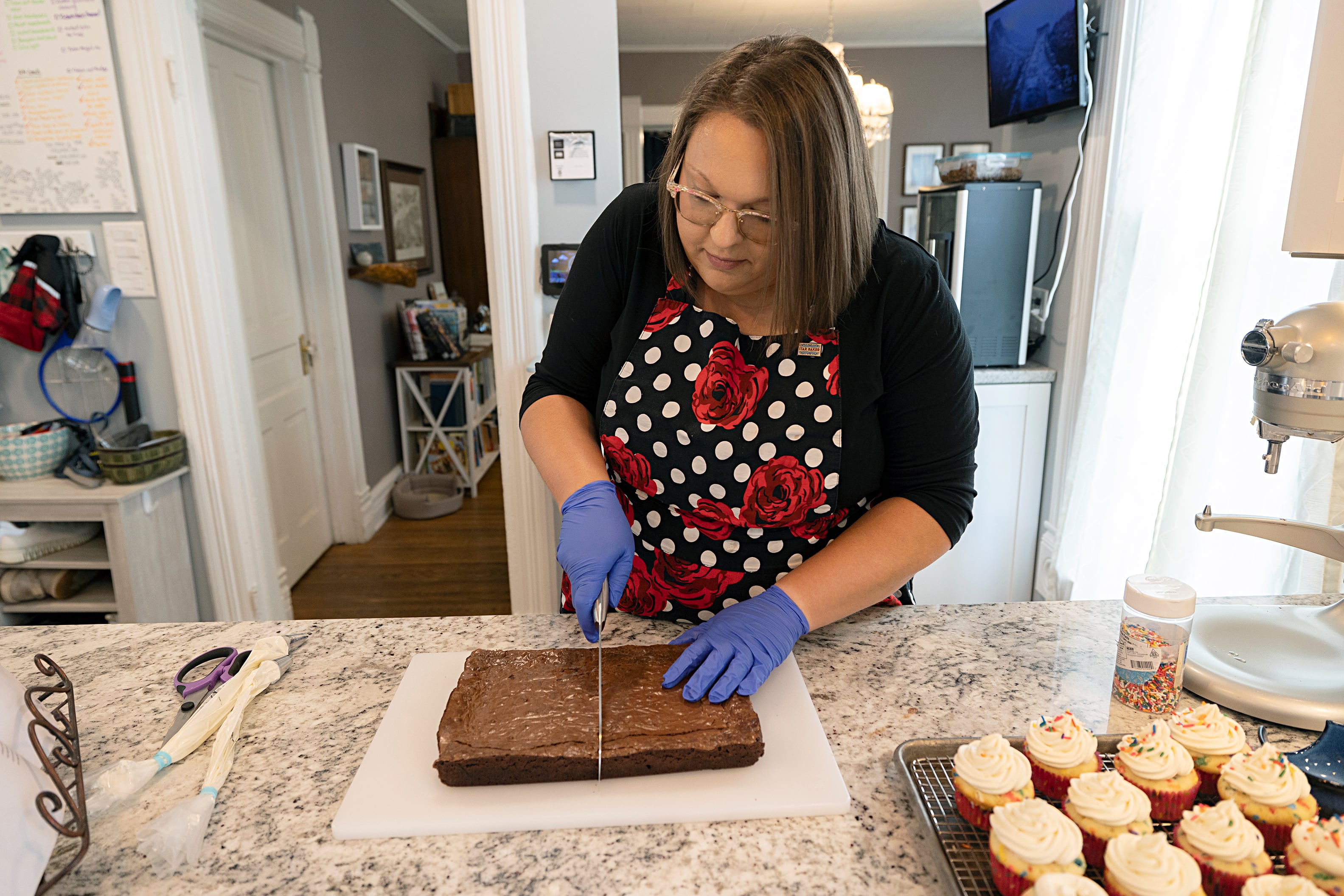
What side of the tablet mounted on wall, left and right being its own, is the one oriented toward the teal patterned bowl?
right

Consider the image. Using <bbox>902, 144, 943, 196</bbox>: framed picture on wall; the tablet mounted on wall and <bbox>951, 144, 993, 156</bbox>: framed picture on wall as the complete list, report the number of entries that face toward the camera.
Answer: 3

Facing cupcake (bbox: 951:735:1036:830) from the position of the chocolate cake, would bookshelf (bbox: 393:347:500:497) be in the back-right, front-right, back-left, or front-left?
back-left

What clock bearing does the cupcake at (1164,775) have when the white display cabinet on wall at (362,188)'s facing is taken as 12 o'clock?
The cupcake is roughly at 1 o'clock from the white display cabinet on wall.

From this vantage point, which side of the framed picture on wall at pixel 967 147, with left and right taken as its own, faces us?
front

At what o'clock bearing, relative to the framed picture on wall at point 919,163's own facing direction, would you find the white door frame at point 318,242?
The white door frame is roughly at 1 o'clock from the framed picture on wall.

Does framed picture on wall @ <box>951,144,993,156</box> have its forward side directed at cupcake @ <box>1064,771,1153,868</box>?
yes

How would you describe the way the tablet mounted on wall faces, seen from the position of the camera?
facing the viewer

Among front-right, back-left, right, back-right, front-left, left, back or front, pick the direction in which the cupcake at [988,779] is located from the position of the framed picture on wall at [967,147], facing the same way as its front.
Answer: front

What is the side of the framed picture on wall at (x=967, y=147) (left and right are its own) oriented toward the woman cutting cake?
front

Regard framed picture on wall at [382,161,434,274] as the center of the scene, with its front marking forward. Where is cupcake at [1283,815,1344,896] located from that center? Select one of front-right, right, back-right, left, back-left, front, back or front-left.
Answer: front-right

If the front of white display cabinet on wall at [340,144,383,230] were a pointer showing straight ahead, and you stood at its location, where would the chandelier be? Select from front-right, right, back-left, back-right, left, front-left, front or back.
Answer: front-left

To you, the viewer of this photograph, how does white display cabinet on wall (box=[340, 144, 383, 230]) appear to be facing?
facing the viewer and to the right of the viewer
